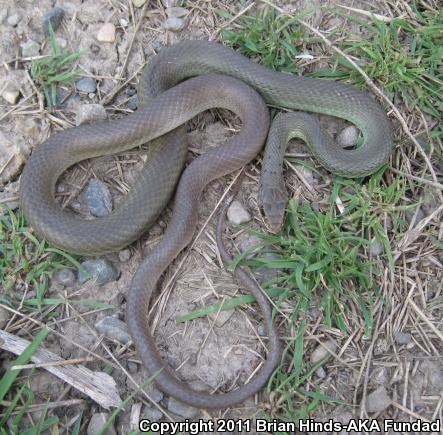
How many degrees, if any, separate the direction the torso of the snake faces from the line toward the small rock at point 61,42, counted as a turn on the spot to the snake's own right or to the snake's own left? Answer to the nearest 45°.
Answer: approximately 135° to the snake's own right

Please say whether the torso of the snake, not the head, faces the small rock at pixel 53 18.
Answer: no

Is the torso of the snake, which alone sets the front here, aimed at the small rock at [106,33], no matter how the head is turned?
no

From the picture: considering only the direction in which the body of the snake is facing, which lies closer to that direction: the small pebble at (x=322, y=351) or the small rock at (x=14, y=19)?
the small pebble

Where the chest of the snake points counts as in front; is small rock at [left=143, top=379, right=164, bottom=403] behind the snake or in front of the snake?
in front

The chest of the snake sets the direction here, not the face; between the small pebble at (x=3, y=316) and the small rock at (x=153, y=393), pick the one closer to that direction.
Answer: the small rock

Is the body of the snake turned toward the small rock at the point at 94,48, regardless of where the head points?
no

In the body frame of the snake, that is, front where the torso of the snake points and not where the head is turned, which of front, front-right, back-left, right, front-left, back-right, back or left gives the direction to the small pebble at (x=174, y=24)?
back

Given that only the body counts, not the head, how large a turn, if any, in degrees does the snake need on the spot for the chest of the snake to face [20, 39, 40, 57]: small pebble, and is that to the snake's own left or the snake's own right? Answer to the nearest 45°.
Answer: approximately 135° to the snake's own right

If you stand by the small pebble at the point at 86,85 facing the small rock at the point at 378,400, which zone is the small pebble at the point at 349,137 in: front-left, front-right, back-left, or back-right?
front-left

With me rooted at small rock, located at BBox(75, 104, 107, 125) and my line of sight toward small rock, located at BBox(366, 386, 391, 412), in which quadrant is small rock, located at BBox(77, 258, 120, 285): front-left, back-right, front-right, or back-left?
front-right

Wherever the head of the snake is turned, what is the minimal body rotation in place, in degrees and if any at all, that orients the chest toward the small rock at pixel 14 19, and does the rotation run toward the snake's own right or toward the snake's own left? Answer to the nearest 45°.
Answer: approximately 135° to the snake's own right

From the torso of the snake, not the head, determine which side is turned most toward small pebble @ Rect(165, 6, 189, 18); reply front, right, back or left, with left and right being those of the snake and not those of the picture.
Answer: back

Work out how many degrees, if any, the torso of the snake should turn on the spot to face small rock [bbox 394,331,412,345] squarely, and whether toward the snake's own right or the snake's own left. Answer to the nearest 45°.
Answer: approximately 45° to the snake's own left

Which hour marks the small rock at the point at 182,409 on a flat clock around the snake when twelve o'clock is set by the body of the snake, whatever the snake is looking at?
The small rock is roughly at 12 o'clock from the snake.

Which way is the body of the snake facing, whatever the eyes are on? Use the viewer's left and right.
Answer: facing the viewer

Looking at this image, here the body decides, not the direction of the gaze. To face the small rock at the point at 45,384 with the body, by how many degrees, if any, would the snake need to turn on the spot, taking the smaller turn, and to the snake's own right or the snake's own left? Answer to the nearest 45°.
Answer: approximately 45° to the snake's own right
